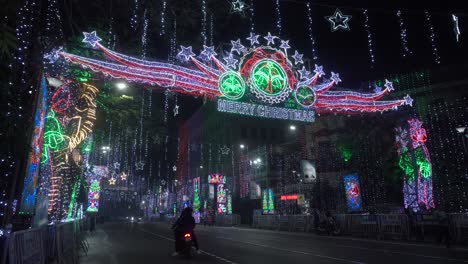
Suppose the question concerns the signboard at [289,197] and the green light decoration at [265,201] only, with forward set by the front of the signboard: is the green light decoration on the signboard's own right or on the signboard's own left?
on the signboard's own right

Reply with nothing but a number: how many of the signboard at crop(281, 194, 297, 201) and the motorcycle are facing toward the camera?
1

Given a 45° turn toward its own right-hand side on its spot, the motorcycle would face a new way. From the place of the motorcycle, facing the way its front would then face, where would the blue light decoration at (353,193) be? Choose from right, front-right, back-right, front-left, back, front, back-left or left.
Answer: front

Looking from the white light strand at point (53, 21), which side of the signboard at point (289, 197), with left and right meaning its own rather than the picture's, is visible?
front

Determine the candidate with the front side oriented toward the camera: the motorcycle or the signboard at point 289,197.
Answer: the signboard

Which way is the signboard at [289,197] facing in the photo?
toward the camera

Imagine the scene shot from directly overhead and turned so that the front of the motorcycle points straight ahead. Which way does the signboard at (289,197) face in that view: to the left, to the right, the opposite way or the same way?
the opposite way

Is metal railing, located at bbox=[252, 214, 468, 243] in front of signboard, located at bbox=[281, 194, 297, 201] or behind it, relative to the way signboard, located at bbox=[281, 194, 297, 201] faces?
in front

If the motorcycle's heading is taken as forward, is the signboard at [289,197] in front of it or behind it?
in front

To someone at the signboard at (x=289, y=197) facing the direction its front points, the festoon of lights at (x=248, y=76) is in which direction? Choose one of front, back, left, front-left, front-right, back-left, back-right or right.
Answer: front

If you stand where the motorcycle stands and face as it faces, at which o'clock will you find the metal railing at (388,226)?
The metal railing is roughly at 2 o'clock from the motorcycle.

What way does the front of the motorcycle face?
away from the camera

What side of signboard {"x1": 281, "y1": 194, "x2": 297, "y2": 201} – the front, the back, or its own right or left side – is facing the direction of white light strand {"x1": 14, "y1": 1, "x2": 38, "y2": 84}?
front

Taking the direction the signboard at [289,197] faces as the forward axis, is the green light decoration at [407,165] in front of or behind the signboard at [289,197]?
in front
